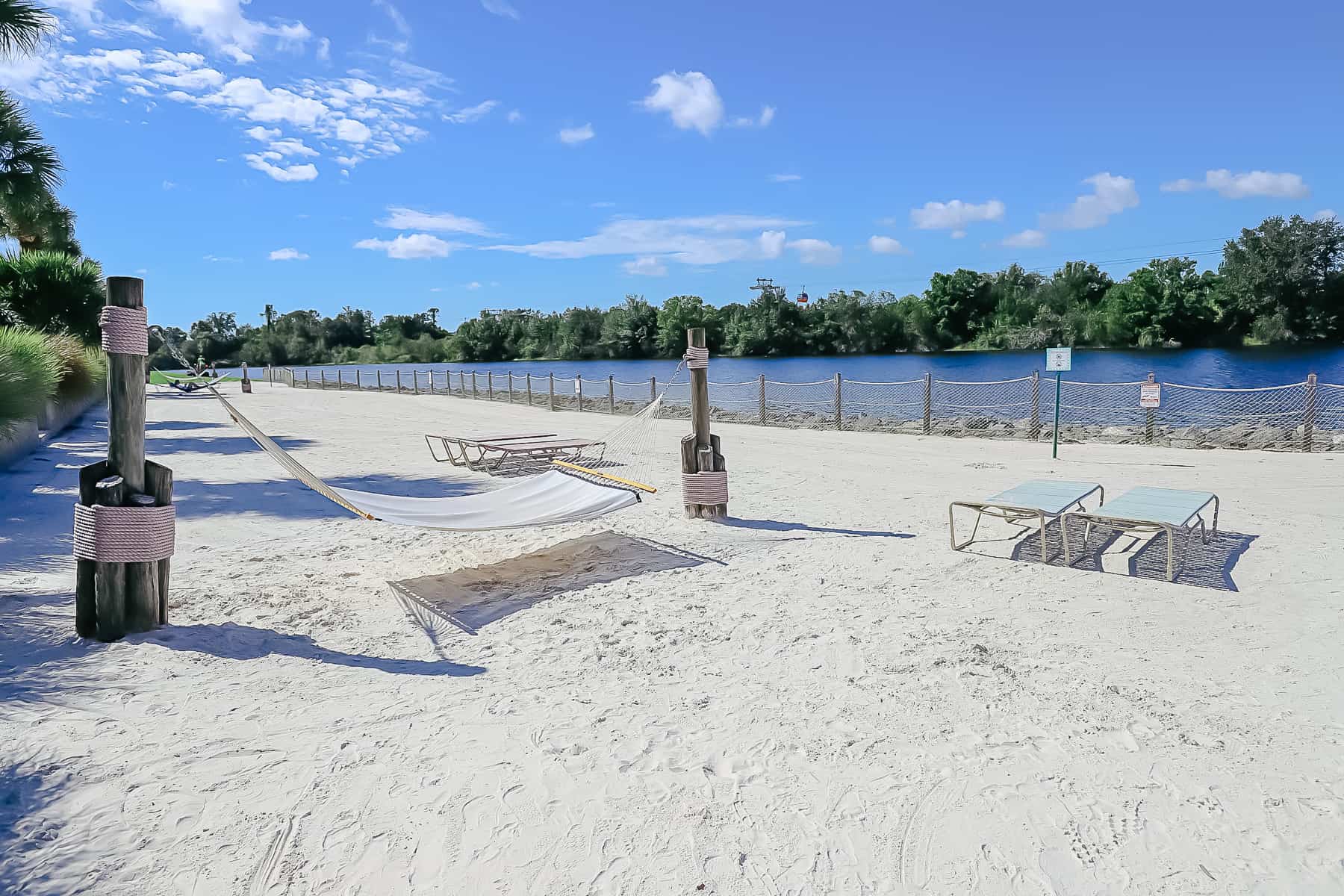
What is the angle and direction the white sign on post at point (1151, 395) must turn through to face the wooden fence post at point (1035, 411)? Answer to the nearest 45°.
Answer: approximately 135° to its right

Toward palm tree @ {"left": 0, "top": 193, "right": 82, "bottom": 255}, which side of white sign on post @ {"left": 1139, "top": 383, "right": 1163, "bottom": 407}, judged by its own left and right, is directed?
right

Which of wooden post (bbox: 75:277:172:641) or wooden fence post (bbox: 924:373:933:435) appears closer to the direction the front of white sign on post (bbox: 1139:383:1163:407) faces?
the wooden post

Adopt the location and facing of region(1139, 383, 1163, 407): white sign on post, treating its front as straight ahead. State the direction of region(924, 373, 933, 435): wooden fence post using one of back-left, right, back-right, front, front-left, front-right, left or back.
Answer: back-right

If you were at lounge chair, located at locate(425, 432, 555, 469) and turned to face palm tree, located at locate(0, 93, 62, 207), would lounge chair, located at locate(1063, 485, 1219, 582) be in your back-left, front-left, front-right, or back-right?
back-left

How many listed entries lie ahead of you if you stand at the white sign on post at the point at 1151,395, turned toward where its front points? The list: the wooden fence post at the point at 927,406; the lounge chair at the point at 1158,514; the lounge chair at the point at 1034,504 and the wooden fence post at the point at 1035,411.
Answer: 2

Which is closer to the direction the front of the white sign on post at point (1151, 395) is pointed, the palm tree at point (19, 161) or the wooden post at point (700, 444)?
the wooden post

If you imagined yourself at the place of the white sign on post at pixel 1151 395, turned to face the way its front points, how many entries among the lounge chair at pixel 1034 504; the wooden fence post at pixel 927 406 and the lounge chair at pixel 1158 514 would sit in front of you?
2

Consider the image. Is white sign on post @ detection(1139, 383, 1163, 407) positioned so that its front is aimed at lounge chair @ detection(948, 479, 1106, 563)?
yes
